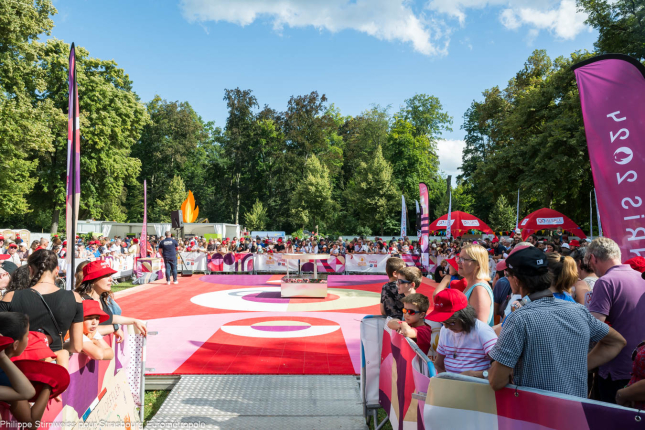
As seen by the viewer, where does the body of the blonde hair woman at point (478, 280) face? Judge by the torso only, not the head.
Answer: to the viewer's left

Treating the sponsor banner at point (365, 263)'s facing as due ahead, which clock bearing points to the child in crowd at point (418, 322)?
The child in crowd is roughly at 12 o'clock from the sponsor banner.

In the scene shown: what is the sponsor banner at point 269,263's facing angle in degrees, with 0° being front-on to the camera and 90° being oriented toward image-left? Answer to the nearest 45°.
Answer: approximately 0°

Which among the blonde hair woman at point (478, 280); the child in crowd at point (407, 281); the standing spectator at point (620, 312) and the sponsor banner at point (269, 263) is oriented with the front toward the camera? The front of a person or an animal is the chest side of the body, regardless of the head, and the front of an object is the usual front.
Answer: the sponsor banner

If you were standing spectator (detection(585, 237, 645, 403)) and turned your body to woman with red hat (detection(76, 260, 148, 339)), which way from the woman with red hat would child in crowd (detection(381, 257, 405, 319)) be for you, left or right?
right

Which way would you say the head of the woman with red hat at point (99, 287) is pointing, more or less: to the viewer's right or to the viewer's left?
to the viewer's right

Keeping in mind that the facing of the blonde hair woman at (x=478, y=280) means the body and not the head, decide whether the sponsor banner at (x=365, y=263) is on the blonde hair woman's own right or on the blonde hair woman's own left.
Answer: on the blonde hair woman's own right

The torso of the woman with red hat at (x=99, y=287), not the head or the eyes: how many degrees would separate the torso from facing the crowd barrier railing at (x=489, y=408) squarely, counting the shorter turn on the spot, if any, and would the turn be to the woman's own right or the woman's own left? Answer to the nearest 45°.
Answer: approximately 45° to the woman's own right
